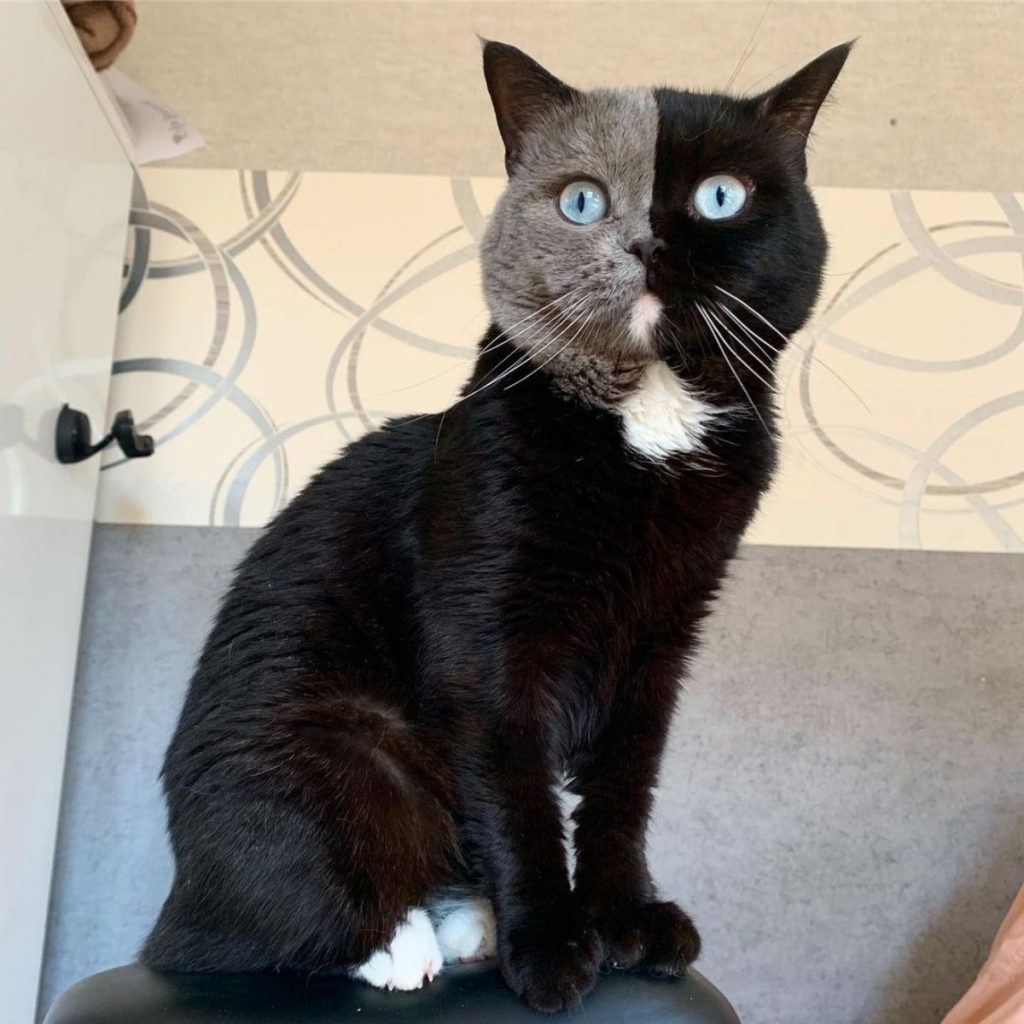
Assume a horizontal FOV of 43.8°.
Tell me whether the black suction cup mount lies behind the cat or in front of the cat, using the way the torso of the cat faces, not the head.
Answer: behind

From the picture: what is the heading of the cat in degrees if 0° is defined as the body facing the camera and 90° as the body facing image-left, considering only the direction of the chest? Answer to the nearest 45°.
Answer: approximately 315°
